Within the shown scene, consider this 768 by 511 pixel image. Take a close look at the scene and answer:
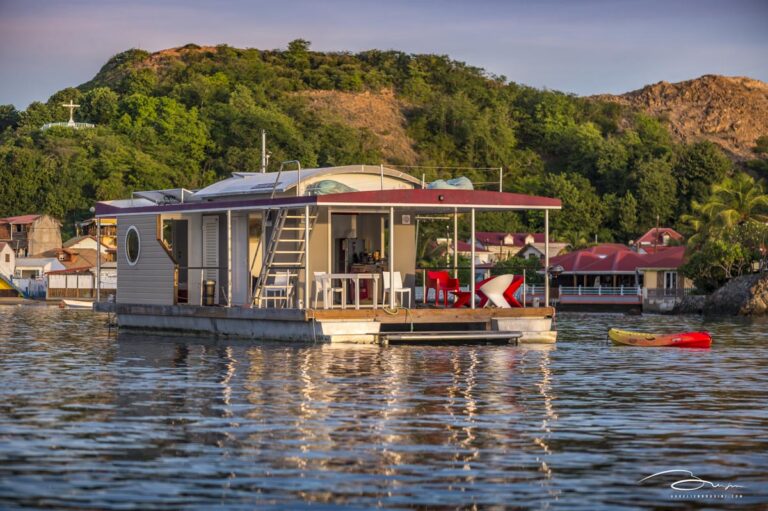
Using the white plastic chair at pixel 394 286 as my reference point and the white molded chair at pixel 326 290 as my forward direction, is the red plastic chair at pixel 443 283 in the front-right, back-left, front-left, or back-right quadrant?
back-right

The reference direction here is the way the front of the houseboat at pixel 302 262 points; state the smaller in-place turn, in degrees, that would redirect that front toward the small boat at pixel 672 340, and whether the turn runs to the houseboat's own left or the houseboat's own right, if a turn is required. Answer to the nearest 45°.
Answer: approximately 45° to the houseboat's own left

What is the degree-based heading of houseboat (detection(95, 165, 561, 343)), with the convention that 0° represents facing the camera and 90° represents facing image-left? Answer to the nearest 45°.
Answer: approximately 315°
